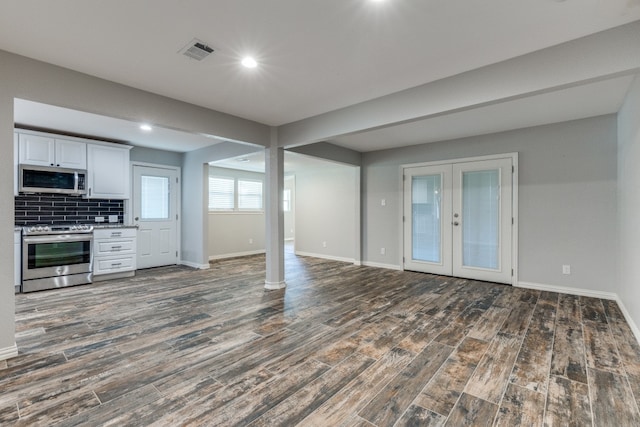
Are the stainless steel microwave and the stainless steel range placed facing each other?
no

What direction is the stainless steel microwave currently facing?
toward the camera

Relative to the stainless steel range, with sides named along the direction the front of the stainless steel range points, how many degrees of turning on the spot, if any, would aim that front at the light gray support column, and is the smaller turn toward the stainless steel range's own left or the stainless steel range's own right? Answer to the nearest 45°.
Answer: approximately 45° to the stainless steel range's own left

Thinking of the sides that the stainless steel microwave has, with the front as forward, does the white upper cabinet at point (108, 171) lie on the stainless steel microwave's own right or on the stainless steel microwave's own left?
on the stainless steel microwave's own left

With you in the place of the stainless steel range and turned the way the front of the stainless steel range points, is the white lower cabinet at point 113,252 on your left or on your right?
on your left

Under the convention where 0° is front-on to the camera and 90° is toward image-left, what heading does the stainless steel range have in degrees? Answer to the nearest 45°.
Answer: approximately 0°

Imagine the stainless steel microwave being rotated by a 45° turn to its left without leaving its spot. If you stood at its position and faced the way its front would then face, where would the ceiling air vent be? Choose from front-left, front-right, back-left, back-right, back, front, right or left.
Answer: front-right

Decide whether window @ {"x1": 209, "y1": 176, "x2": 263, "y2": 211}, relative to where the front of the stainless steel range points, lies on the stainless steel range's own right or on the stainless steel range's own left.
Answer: on the stainless steel range's own left

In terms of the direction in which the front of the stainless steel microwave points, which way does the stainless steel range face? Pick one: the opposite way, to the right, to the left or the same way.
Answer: the same way

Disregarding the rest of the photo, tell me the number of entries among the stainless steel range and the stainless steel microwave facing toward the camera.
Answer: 2

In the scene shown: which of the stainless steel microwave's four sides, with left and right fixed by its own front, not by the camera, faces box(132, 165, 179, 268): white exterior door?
left

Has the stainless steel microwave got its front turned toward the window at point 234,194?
no

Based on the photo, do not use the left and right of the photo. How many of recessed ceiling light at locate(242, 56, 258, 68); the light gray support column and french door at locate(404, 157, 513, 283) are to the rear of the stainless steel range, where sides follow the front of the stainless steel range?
0
